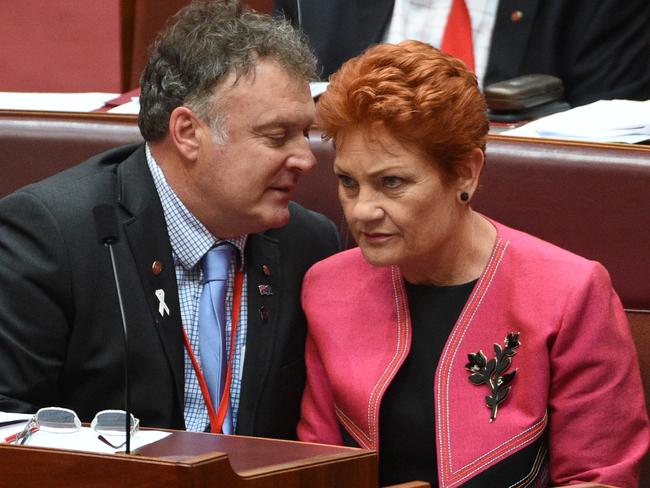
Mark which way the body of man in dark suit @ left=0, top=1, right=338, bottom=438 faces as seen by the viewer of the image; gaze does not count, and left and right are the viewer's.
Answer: facing the viewer and to the right of the viewer

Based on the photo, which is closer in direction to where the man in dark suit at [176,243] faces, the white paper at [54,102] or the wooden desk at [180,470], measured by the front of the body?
the wooden desk

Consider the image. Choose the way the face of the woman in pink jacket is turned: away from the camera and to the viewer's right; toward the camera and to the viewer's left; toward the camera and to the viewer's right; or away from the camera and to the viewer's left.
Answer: toward the camera and to the viewer's left

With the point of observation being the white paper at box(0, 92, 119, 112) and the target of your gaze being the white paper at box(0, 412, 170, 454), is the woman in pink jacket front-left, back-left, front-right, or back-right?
front-left

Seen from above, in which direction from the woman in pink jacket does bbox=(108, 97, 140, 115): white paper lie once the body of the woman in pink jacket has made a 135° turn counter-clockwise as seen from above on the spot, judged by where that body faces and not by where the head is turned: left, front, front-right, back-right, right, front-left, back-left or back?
back-left

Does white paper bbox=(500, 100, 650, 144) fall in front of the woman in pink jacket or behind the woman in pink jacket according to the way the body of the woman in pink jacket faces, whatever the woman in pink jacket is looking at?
behind

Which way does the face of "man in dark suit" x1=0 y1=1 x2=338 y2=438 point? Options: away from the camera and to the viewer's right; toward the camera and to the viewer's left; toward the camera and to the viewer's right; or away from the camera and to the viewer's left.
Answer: toward the camera and to the viewer's right

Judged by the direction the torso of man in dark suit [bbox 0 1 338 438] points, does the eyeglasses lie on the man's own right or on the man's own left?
on the man's own right
